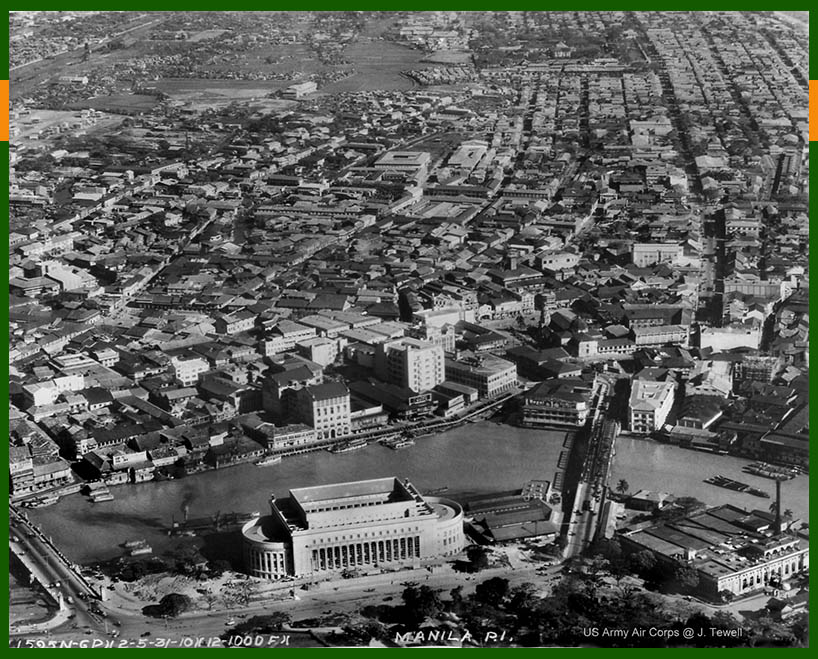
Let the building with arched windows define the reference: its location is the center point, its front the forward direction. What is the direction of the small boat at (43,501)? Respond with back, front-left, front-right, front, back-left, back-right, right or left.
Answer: back-right

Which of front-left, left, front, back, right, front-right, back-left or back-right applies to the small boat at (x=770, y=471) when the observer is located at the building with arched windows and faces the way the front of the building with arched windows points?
back-left

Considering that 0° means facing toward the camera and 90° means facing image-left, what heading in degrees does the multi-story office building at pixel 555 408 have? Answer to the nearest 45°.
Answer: approximately 0°

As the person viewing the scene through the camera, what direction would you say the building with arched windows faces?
facing the viewer and to the right of the viewer

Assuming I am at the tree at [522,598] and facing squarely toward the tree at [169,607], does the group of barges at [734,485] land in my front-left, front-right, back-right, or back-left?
back-right

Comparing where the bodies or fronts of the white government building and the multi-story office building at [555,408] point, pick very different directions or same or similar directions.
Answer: same or similar directions

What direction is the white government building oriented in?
toward the camera

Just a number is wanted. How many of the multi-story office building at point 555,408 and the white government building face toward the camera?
2

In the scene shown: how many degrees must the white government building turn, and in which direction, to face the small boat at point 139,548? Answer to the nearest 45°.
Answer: approximately 90° to its right

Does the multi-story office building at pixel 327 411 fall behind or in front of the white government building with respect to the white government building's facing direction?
behind

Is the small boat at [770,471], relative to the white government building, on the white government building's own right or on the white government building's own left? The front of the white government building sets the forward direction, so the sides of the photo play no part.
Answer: on the white government building's own left

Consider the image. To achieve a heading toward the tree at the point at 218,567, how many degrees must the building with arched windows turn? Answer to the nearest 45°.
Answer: approximately 135° to its right

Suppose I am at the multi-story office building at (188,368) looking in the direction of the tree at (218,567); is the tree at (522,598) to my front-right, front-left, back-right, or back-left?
front-left

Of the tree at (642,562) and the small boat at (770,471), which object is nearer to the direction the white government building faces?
the tree

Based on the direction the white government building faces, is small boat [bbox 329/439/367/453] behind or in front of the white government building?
behind

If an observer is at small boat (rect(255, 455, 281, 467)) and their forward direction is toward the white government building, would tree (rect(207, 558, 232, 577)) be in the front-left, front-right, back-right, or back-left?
front-right

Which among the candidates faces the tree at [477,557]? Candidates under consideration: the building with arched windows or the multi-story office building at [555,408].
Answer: the multi-story office building

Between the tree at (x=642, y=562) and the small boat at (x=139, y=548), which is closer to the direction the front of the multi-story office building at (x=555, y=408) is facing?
the tree

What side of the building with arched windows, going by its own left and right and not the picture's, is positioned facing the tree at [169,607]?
right

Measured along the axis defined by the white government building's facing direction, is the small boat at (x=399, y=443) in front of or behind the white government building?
behind

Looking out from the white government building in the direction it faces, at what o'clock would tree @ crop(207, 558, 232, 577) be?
The tree is roughly at 3 o'clock from the white government building.
